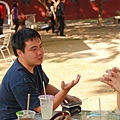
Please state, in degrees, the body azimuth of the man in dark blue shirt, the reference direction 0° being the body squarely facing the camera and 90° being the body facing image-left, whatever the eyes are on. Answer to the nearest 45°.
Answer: approximately 315°
